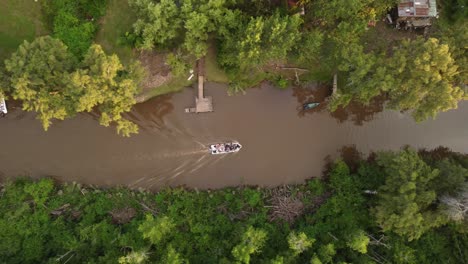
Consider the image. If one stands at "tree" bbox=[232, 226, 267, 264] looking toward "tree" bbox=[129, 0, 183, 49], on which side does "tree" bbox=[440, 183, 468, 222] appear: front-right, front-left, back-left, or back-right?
back-right

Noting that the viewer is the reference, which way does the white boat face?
facing to the right of the viewer

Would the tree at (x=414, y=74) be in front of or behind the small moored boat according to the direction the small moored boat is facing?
in front

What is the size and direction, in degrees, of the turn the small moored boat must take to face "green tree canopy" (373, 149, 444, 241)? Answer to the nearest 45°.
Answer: approximately 45° to its right

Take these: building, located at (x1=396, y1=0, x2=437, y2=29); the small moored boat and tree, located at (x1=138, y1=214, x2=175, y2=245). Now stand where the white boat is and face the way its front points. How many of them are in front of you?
2

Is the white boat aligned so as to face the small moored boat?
yes

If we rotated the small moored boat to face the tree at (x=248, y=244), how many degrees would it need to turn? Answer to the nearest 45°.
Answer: approximately 135° to its right

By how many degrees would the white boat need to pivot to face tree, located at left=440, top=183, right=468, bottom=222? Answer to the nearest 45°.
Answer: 0° — it already faces it

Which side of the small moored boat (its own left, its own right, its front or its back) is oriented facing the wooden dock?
back
